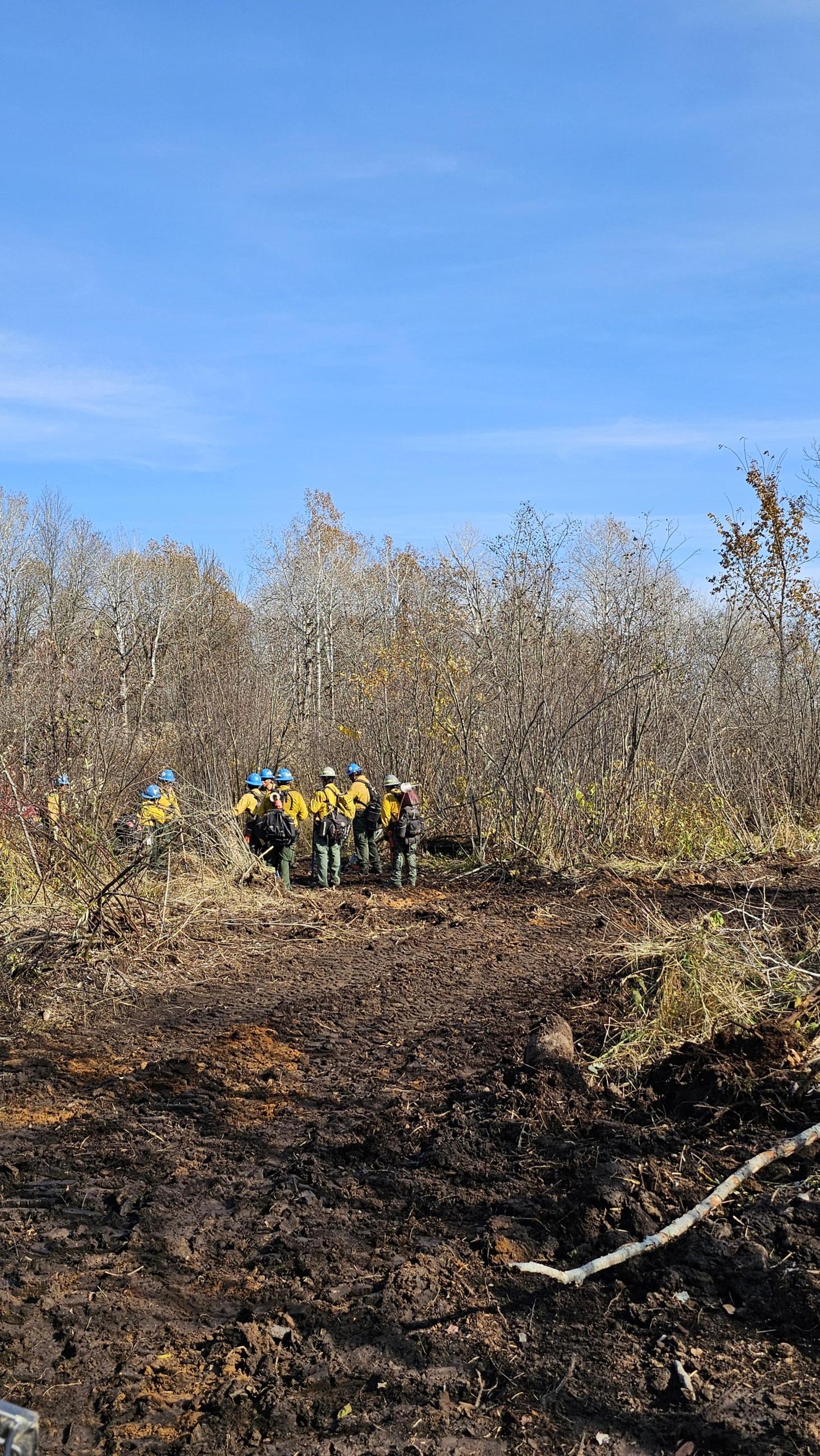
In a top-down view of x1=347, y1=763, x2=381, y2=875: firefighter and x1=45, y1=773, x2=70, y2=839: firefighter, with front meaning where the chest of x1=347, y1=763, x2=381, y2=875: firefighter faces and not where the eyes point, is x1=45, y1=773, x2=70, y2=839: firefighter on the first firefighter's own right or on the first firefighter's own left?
on the first firefighter's own left

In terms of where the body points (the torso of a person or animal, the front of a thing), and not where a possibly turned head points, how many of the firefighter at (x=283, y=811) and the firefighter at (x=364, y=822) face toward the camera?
0

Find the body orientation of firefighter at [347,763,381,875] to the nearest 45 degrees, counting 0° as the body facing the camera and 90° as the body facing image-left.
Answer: approximately 135°

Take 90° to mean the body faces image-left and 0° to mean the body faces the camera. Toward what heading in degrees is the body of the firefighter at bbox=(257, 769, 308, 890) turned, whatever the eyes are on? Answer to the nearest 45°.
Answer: approximately 180°

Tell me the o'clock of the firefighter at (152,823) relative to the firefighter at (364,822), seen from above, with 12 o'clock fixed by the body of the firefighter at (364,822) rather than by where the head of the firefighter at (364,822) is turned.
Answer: the firefighter at (152,823) is roughly at 8 o'clock from the firefighter at (364,822).
